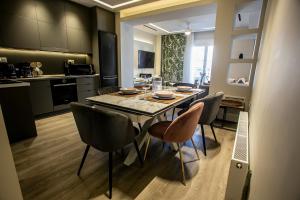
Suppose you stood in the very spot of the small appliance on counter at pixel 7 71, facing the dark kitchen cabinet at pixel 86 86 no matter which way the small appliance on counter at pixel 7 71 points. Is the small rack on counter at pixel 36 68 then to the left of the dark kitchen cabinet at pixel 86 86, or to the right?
left

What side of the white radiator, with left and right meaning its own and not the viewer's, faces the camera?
left

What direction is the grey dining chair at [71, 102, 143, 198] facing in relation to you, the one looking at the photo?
facing away from the viewer and to the right of the viewer

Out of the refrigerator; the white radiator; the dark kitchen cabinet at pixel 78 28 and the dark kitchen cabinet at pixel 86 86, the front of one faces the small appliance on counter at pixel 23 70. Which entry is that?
the white radiator

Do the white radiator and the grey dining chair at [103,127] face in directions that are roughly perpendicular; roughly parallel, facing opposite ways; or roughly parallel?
roughly perpendicular

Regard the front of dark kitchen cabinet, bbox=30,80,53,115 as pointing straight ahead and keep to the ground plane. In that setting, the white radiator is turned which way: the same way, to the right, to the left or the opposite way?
the opposite way

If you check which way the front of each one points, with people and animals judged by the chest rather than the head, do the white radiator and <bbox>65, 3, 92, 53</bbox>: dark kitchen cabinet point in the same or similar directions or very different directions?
very different directions

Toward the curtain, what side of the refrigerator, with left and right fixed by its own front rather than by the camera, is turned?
left

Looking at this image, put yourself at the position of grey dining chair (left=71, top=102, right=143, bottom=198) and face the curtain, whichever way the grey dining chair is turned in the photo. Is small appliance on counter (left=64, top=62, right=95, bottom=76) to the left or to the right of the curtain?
left

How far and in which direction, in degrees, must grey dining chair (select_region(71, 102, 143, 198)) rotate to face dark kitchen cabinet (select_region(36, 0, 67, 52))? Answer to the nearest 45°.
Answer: approximately 45° to its left
